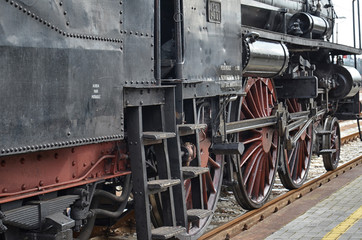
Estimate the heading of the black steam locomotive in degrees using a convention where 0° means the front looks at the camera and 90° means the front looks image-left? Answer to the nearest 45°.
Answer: approximately 225°
